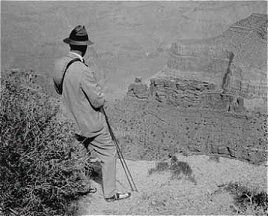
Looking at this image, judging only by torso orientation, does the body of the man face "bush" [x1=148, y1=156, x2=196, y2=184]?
yes

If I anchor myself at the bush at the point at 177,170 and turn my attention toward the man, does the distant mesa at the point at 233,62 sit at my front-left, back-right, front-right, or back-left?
back-right

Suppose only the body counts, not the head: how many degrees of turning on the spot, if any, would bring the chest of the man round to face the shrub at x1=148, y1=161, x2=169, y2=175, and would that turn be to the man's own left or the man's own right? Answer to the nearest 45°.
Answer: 0° — they already face it

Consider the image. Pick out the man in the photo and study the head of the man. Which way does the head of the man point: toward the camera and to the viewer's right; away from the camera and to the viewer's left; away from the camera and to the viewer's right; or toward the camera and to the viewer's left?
away from the camera and to the viewer's right

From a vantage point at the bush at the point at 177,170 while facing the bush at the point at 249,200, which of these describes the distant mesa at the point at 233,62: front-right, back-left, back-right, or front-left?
back-left

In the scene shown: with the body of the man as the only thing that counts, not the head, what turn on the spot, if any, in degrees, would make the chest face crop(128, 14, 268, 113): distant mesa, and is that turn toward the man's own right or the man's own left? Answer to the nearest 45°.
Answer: approximately 45° to the man's own left

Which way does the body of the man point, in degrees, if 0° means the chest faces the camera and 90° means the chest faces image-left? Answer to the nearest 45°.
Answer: approximately 225°

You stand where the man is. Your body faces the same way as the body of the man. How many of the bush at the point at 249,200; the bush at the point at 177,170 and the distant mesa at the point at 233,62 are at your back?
0

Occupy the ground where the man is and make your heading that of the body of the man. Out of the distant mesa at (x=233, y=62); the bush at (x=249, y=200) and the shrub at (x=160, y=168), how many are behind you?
0

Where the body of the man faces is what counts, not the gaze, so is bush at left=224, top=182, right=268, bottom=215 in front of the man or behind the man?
in front
